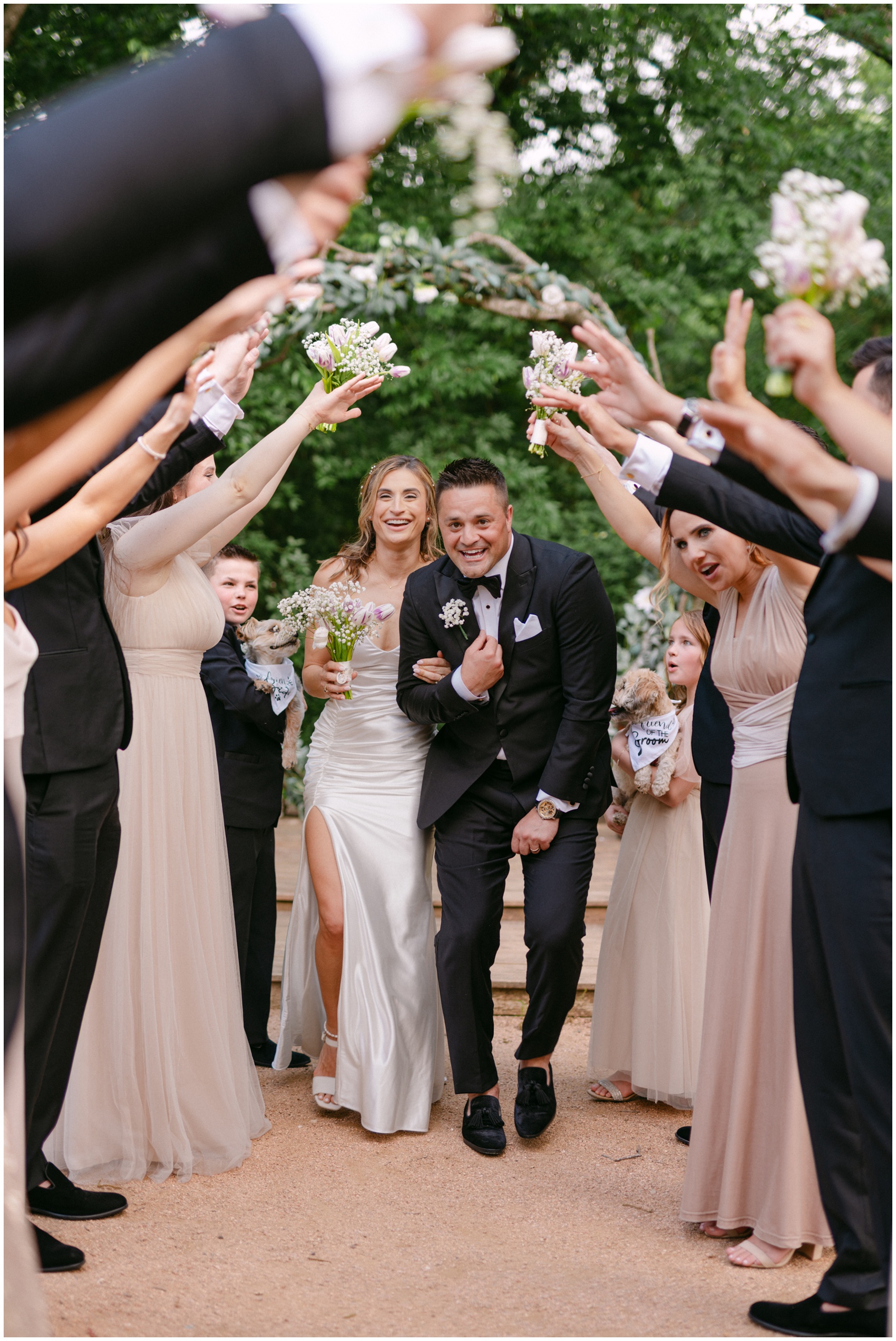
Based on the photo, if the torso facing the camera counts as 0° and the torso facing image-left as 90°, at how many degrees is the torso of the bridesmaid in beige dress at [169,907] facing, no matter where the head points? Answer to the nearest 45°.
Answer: approximately 270°

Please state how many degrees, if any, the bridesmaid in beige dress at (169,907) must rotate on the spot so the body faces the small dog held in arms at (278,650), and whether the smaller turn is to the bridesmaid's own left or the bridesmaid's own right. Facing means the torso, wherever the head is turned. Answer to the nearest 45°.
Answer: approximately 90° to the bridesmaid's own left

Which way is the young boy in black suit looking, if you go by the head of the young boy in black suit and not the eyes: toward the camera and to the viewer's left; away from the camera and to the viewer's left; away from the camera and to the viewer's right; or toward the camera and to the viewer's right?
toward the camera and to the viewer's right

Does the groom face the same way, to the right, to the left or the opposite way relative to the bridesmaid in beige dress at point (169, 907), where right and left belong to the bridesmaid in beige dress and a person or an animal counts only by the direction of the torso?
to the right

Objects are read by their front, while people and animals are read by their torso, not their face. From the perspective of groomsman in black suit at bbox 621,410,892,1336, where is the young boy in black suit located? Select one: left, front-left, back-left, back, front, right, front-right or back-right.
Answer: front-right

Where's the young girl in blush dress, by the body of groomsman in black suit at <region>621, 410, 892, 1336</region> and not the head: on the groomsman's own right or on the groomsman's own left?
on the groomsman's own right

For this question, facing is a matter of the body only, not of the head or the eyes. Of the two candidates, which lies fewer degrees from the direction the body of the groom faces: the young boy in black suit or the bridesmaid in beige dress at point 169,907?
the bridesmaid in beige dress

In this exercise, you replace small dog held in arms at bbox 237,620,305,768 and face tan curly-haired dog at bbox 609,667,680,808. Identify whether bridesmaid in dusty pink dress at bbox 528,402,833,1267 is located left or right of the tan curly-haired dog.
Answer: right

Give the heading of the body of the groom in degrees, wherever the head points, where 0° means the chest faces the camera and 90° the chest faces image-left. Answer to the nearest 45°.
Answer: approximately 0°

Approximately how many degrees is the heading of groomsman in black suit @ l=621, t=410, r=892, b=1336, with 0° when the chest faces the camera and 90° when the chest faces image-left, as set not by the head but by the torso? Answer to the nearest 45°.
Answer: approximately 90°
